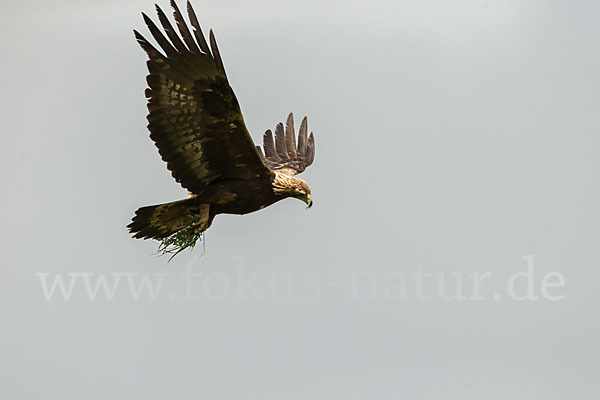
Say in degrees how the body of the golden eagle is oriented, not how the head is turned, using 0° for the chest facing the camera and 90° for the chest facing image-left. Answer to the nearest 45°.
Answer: approximately 270°
